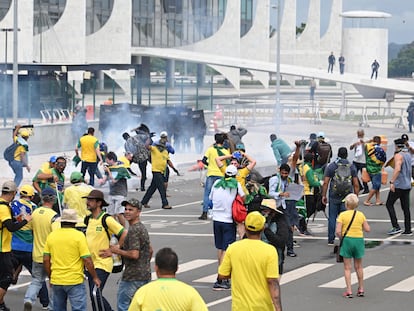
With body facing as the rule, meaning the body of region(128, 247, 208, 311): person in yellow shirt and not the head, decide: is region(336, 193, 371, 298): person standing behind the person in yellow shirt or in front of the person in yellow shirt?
in front

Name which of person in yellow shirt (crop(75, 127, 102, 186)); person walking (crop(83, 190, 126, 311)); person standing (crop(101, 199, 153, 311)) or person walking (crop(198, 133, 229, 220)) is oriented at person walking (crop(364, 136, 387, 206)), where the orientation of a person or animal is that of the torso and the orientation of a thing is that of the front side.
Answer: person walking (crop(198, 133, 229, 220))

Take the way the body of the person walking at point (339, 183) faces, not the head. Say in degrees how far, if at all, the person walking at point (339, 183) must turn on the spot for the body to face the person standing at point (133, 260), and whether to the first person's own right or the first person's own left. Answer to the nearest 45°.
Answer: approximately 180°

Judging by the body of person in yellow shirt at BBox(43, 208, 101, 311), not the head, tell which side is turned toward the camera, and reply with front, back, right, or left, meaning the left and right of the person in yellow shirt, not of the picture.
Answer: back

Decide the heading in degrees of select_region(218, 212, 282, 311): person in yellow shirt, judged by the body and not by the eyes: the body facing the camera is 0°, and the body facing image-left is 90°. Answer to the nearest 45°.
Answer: approximately 180°

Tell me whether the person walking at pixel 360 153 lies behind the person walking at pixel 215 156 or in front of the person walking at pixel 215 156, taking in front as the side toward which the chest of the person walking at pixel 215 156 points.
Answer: in front
